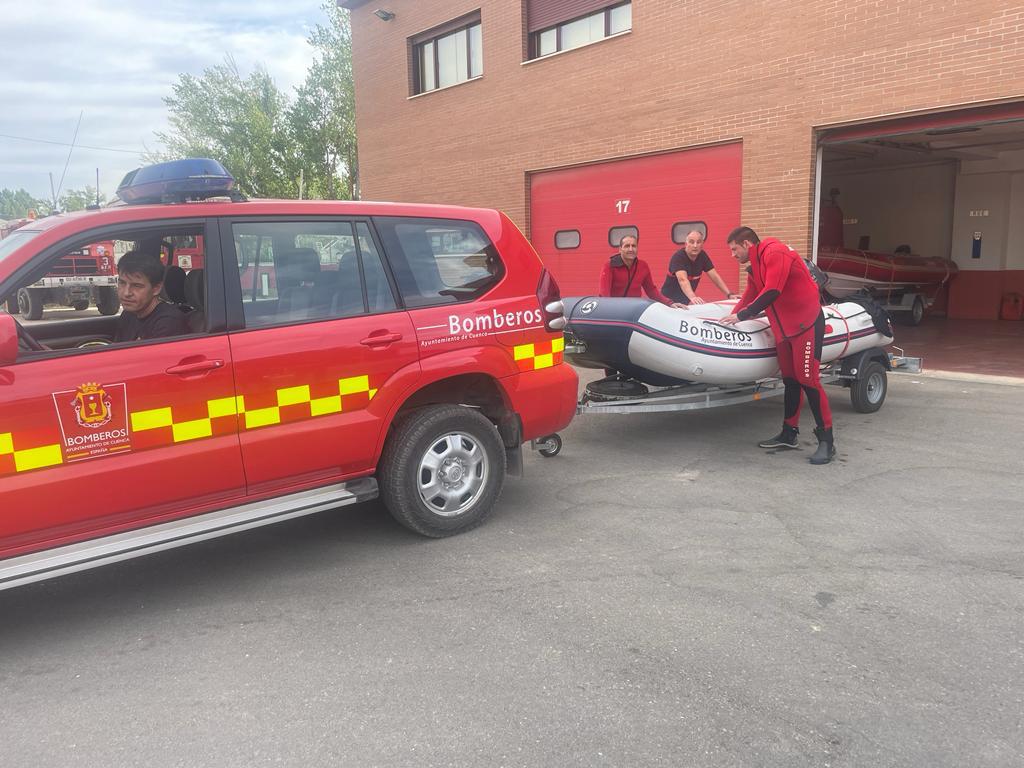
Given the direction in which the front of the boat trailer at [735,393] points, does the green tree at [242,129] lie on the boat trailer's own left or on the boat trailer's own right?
on the boat trailer's own right

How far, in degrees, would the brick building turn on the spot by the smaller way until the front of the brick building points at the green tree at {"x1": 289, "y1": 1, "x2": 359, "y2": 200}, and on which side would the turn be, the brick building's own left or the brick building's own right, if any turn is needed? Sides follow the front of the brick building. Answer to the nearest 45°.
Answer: approximately 90° to the brick building's own right

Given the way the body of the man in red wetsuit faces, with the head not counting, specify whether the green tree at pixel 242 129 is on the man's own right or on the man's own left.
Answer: on the man's own right

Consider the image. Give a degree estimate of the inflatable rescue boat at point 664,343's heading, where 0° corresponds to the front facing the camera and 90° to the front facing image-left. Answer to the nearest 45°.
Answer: approximately 45°

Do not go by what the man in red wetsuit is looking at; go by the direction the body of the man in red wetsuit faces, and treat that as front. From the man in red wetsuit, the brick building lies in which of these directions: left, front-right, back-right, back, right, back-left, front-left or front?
right

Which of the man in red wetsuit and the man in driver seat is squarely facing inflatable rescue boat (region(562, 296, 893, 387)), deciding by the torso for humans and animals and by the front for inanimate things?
the man in red wetsuit

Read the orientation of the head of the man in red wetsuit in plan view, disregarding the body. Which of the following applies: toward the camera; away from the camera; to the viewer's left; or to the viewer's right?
to the viewer's left

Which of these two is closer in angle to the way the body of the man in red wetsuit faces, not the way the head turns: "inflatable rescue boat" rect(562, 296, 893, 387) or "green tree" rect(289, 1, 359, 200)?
the inflatable rescue boat

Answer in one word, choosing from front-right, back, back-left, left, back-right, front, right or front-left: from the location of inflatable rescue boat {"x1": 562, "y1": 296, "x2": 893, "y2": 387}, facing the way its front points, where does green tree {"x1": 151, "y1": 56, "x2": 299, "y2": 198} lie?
right

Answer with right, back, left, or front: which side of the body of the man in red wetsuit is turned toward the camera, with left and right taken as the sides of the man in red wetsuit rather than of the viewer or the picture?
left

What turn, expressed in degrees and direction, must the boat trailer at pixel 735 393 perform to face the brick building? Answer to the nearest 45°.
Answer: approximately 135° to its right
